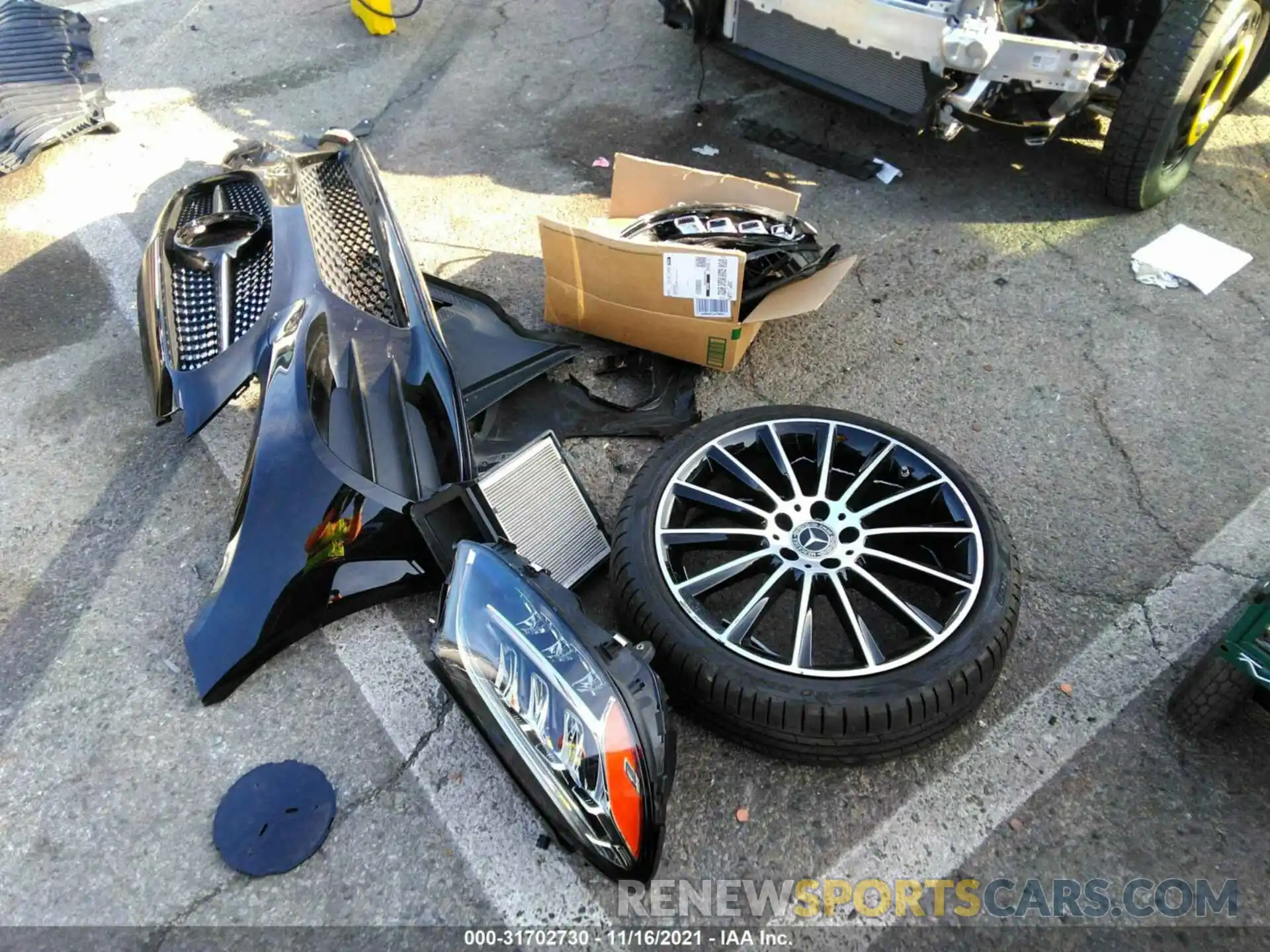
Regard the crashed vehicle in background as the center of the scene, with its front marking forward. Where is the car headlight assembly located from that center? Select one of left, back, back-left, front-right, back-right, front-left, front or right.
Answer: front-left

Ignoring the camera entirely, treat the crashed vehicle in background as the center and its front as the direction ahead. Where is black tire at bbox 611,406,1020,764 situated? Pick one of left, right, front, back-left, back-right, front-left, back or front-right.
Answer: front-left

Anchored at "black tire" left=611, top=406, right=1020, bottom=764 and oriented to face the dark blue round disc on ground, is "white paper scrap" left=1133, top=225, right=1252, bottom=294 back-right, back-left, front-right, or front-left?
back-right

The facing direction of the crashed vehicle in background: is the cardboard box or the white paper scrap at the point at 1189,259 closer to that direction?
the cardboard box

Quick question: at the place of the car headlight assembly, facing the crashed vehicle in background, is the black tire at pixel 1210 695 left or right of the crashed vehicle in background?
right

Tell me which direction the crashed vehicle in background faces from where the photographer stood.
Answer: facing the viewer and to the left of the viewer

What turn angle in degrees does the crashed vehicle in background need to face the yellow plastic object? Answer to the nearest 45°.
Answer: approximately 45° to its right

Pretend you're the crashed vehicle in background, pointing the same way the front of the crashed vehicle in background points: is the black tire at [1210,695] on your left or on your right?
on your left
